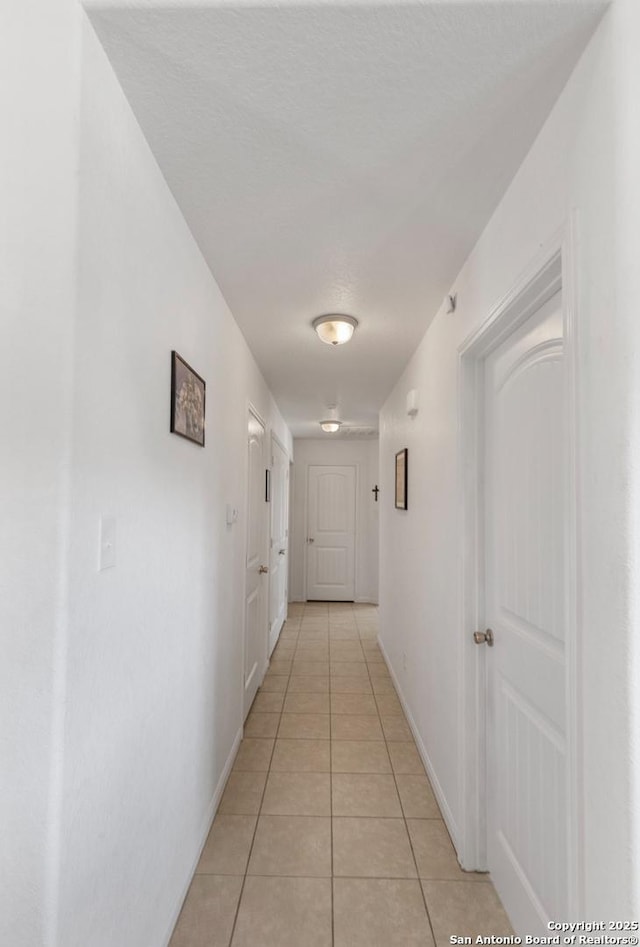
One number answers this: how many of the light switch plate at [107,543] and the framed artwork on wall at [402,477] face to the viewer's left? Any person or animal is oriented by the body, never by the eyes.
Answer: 1

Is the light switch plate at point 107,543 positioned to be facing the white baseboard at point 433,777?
no

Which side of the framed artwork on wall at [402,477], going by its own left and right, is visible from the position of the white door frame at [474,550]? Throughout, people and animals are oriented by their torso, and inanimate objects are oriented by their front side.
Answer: left

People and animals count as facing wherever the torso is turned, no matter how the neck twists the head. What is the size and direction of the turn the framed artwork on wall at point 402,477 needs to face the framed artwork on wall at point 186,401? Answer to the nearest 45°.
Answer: approximately 90° to its left

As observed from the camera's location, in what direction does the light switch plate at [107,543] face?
facing the viewer and to the right of the viewer

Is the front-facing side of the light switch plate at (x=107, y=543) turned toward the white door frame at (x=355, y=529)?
no

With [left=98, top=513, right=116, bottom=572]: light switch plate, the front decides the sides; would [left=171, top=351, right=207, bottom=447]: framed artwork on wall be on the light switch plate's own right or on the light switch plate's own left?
on the light switch plate's own left

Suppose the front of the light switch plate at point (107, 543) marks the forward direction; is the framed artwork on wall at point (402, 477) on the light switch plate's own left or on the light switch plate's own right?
on the light switch plate's own left

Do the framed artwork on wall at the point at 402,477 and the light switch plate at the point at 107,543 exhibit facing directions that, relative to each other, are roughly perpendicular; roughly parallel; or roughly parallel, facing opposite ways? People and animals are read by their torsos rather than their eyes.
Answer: roughly parallel, facing opposite ways

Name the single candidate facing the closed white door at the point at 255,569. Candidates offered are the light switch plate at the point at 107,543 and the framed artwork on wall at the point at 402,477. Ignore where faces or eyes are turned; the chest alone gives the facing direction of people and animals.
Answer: the framed artwork on wall

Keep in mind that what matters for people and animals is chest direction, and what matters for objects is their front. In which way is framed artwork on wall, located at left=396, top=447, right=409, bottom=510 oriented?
to the viewer's left

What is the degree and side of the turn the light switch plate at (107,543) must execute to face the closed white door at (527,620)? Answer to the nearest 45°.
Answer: approximately 45° to its left

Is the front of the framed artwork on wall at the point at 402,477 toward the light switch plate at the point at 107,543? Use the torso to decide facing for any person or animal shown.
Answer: no

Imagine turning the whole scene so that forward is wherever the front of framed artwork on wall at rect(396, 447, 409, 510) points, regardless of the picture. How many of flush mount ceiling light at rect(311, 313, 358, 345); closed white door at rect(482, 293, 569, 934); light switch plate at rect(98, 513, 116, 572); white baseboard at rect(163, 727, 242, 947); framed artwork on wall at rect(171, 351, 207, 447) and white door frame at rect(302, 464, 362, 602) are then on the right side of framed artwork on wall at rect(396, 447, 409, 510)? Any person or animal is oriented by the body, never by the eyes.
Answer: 1

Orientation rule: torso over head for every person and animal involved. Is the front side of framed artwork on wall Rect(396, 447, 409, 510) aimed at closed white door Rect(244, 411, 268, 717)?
yes

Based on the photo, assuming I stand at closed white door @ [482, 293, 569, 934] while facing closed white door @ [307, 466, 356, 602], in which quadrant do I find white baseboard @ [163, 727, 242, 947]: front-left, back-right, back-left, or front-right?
front-left

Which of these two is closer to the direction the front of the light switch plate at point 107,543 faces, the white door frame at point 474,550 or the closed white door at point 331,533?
the white door frame
